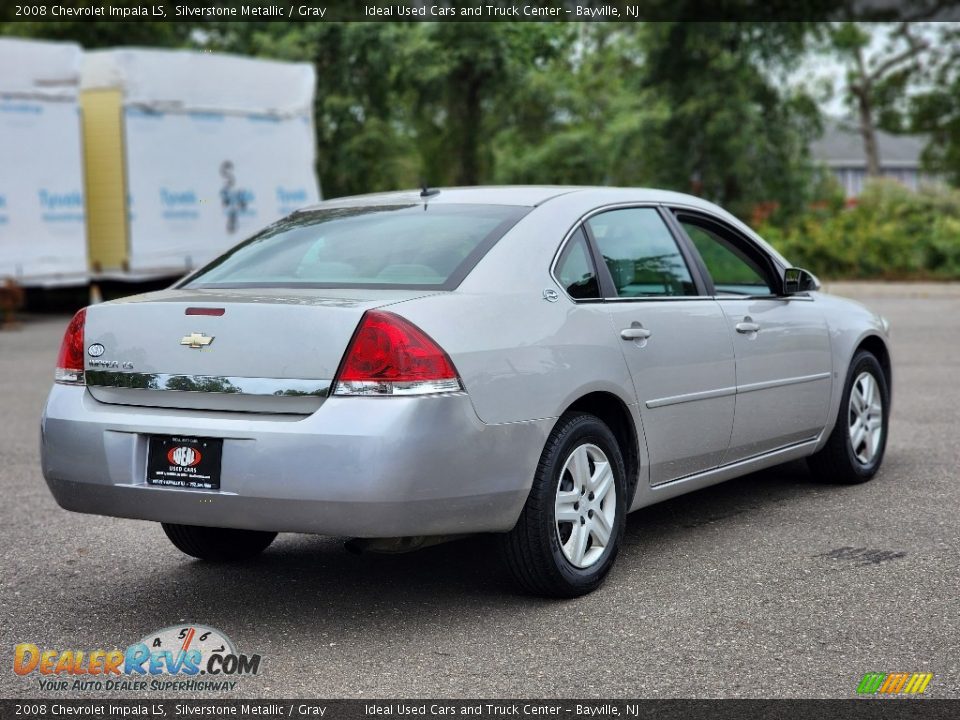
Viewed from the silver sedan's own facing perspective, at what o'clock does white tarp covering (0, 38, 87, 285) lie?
The white tarp covering is roughly at 10 o'clock from the silver sedan.

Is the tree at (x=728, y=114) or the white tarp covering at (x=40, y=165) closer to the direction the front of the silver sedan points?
the tree

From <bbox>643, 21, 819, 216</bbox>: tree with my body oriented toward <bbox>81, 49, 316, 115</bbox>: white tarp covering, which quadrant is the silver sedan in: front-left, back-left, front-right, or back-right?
front-left

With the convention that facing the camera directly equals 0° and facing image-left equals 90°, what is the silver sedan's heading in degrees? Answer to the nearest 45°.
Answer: approximately 225°

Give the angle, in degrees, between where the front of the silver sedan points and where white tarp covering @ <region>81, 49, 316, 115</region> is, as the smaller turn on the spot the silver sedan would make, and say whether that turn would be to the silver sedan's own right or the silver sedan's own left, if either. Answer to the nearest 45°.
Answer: approximately 45° to the silver sedan's own left

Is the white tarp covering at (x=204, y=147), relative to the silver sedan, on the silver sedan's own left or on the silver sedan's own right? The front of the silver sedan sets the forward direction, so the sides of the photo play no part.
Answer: on the silver sedan's own left

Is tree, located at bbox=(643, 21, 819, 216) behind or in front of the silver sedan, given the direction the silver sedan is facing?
in front

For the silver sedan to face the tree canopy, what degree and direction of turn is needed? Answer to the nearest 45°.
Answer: approximately 45° to its left

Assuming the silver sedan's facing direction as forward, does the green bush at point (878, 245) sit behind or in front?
in front
